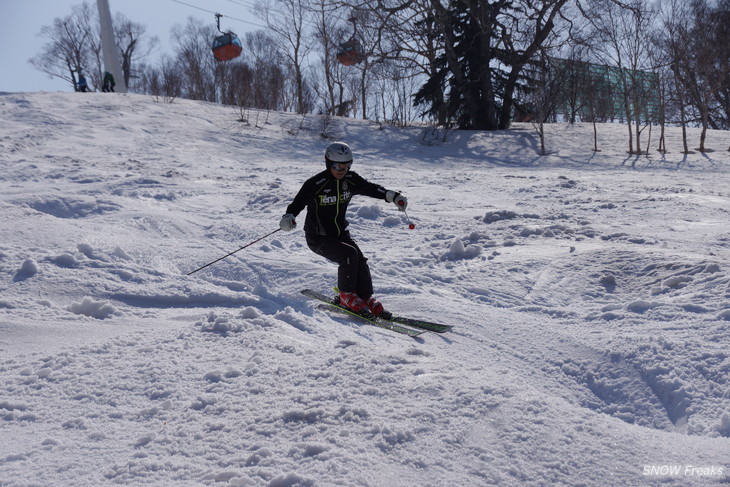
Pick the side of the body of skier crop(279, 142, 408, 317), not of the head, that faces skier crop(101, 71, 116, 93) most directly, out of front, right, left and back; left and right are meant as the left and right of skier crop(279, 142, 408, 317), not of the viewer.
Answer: back

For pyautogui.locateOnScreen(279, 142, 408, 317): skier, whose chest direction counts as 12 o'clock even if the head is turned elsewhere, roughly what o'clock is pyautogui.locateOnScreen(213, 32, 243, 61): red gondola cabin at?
The red gondola cabin is roughly at 7 o'clock from the skier.

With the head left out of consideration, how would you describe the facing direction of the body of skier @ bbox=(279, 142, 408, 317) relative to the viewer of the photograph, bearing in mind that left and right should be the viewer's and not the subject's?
facing the viewer and to the right of the viewer
